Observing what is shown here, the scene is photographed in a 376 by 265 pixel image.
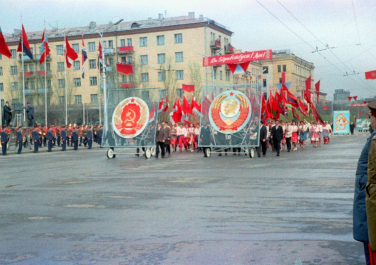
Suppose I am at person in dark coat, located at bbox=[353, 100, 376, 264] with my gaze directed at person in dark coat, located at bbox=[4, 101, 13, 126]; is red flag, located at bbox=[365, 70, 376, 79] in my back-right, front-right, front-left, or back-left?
front-right

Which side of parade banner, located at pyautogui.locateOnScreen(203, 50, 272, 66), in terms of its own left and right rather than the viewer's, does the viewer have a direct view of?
front

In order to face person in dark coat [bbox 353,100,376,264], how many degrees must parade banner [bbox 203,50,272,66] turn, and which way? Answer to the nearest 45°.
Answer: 0° — it already faces them

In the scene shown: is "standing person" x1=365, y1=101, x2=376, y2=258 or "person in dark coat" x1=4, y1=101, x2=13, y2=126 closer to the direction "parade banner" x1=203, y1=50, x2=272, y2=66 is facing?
the standing person

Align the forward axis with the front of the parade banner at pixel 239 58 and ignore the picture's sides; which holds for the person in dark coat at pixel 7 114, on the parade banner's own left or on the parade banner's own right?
on the parade banner's own right

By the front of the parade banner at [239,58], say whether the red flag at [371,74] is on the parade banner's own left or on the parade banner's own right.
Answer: on the parade banner's own left

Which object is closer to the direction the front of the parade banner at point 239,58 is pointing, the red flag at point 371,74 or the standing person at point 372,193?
the standing person

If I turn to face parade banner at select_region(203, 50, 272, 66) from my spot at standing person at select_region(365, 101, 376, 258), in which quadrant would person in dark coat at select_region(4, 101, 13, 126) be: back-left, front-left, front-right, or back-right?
front-left

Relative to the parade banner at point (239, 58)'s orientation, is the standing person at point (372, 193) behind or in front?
in front
